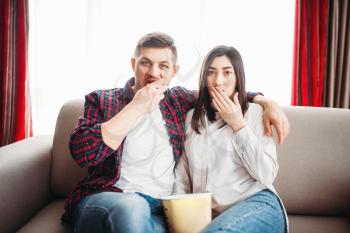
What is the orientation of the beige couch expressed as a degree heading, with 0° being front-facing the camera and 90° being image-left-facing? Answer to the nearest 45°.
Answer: approximately 0°

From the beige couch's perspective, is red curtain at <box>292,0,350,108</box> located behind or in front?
behind

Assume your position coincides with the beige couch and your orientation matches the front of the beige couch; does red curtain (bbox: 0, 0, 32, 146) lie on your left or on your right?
on your right
